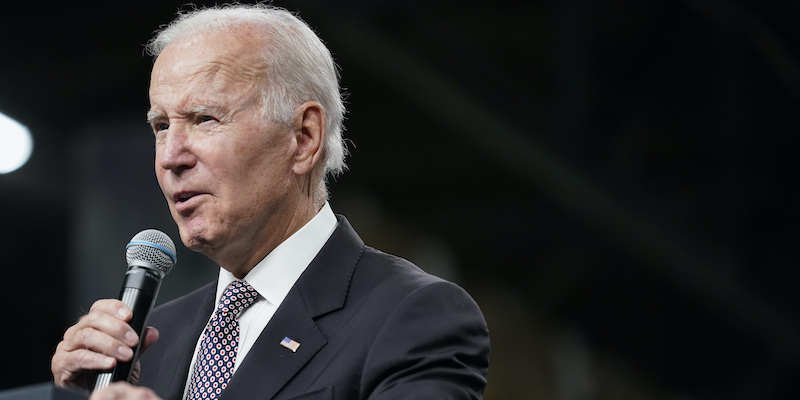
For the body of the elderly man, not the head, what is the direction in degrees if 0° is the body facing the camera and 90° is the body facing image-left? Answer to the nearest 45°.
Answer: approximately 45°
